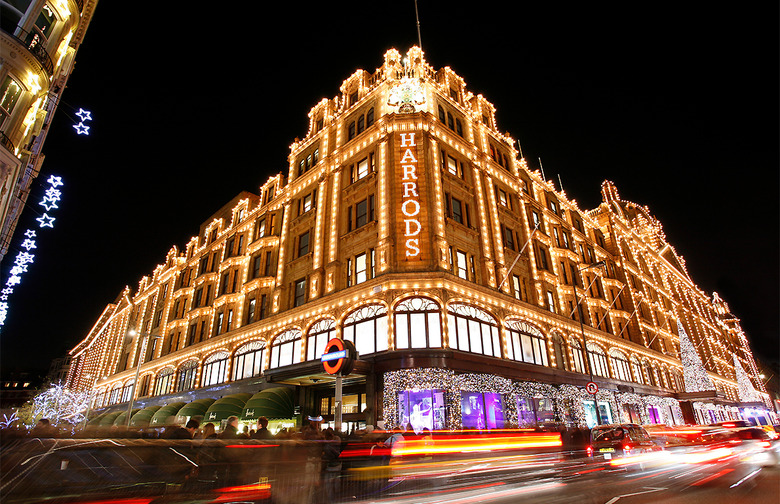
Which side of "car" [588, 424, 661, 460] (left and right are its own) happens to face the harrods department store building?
left
